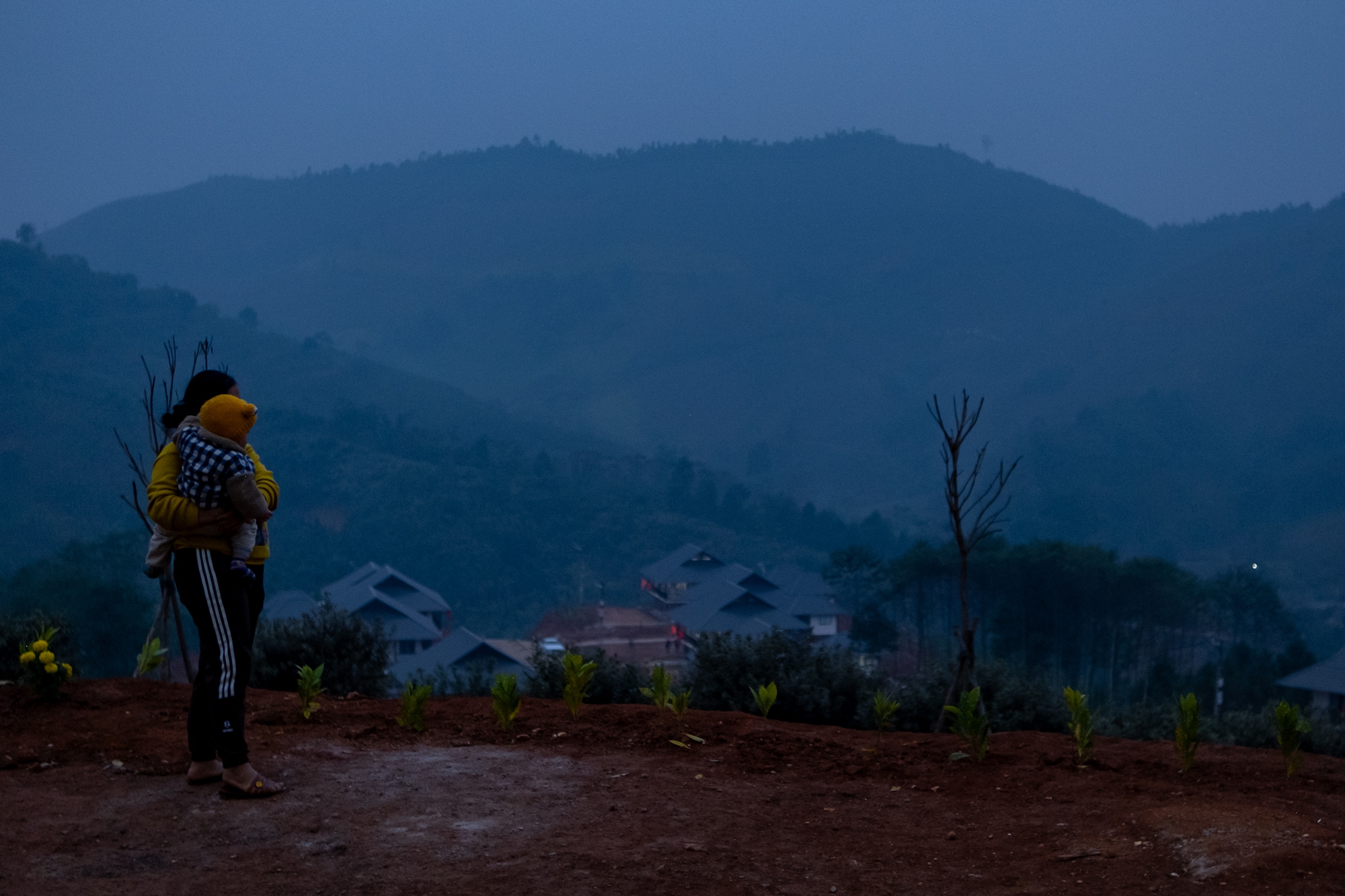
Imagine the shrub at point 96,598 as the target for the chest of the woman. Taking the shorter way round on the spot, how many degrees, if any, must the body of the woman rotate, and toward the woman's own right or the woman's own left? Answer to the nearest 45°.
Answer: approximately 135° to the woman's own left

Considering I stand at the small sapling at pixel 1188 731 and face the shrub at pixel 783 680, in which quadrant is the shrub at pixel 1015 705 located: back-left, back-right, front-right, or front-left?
front-right

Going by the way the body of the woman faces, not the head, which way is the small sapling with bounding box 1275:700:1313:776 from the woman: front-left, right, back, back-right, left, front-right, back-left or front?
front-left

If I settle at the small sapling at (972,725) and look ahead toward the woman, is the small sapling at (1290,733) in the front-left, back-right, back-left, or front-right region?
back-left

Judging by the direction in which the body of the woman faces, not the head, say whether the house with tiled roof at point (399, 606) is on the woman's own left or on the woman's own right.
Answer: on the woman's own left

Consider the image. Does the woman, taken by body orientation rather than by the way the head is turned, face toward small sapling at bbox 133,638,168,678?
no

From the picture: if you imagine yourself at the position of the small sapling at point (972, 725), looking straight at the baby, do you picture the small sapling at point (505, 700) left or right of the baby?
right

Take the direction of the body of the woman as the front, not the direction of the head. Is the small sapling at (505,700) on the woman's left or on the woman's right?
on the woman's left

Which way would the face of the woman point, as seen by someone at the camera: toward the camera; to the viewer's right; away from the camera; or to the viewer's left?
to the viewer's right

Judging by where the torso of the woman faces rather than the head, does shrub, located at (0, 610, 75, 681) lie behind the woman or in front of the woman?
behind

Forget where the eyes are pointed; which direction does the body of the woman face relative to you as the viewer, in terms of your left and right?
facing the viewer and to the right of the viewer

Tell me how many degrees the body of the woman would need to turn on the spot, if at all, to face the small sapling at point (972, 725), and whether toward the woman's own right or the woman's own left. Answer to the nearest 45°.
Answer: approximately 45° to the woman's own left

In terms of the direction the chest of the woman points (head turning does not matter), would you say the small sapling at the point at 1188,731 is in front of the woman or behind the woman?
in front
